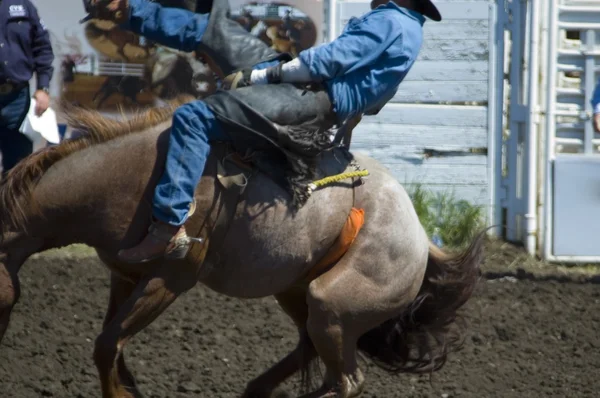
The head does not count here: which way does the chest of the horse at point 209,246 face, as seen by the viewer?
to the viewer's left

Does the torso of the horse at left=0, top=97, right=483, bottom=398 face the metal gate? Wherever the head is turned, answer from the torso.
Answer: no
